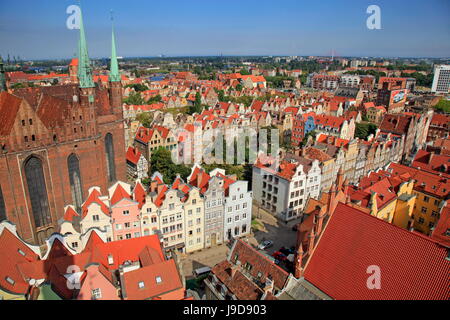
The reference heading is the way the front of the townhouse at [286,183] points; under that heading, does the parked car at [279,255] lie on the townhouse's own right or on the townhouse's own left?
on the townhouse's own right

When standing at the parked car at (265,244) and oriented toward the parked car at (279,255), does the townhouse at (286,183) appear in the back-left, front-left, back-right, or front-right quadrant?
back-left

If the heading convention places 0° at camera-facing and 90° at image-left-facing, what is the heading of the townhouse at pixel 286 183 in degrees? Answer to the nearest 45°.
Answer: approximately 315°

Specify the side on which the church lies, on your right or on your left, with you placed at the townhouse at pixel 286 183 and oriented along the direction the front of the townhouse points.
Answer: on your right
